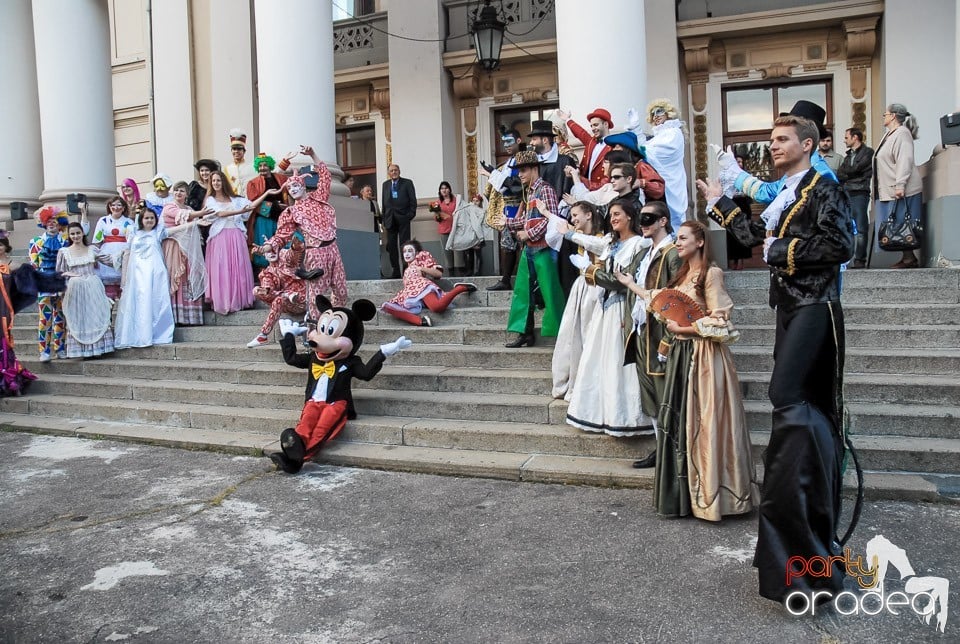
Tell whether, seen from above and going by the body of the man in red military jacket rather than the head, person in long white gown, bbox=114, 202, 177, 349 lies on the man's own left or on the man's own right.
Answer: on the man's own right

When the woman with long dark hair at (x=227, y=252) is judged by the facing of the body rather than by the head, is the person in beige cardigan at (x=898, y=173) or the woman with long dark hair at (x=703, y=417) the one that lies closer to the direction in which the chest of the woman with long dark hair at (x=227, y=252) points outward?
the woman with long dark hair

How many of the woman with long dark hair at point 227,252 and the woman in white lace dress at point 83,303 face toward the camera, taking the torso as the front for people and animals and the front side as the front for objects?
2

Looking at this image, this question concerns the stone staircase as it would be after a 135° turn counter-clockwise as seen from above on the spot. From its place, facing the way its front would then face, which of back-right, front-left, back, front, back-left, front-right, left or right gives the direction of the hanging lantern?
front-left
